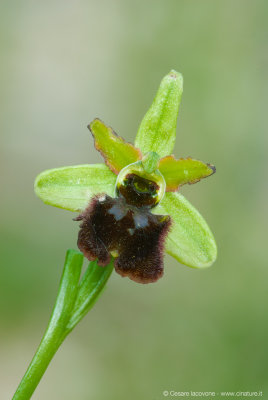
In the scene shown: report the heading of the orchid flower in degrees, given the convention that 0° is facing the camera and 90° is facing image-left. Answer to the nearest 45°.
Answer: approximately 0°
